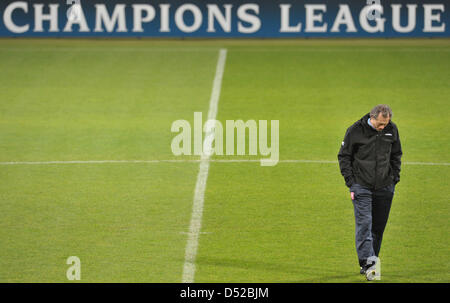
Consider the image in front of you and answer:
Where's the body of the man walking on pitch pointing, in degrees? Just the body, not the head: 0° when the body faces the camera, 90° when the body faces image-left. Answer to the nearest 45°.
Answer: approximately 0°
